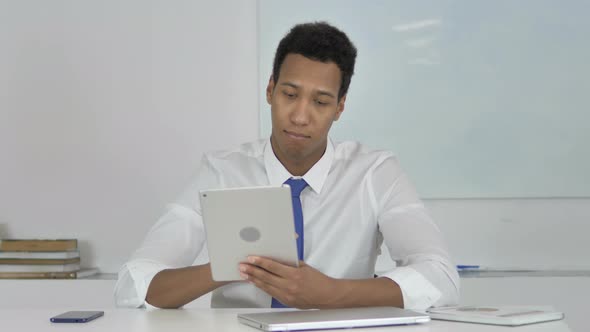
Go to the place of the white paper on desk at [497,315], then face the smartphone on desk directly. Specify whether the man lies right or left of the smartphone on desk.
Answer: right

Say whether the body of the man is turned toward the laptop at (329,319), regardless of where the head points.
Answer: yes

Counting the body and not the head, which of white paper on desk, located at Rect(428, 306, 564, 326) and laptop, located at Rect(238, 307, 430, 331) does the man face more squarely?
the laptop

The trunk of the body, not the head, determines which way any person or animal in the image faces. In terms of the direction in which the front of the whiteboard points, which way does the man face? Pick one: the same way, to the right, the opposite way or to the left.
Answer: the same way

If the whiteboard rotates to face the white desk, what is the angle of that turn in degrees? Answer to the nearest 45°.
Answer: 0° — it already faces it

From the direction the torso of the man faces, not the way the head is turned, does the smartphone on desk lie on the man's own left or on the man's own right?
on the man's own right

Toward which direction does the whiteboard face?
toward the camera

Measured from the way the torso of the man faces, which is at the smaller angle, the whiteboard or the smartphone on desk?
the smartphone on desk

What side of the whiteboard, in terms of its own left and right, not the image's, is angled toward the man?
front

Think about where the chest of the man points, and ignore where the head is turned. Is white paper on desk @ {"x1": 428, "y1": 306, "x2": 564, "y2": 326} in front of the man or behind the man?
in front

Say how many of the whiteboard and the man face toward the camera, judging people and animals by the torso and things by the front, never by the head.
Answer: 2

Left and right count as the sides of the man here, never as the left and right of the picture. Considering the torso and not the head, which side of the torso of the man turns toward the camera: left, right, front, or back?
front

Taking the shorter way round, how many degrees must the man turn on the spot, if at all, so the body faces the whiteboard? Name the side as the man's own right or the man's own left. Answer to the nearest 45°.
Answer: approximately 135° to the man's own left

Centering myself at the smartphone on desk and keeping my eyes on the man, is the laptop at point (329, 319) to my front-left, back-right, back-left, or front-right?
front-right

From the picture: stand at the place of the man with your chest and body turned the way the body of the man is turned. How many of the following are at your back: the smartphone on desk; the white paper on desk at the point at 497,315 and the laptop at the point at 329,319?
0
